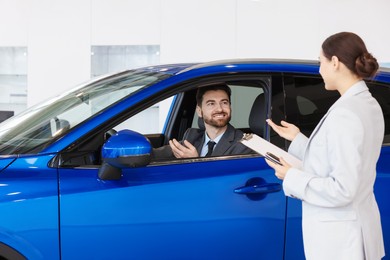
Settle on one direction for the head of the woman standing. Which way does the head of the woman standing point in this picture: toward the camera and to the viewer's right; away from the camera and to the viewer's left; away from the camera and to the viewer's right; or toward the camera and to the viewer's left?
away from the camera and to the viewer's left

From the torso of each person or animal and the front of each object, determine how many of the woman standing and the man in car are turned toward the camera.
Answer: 1

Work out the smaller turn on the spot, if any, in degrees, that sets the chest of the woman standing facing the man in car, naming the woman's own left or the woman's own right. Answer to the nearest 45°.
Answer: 0° — they already face them

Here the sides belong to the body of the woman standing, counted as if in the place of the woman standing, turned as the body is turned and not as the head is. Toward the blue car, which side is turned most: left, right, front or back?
front

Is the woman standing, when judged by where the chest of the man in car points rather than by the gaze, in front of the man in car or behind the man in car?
in front

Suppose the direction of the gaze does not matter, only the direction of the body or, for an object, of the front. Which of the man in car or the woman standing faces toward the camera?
the man in car

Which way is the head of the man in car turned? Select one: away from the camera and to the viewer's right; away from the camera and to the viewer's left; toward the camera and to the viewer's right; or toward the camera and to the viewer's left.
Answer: toward the camera and to the viewer's right

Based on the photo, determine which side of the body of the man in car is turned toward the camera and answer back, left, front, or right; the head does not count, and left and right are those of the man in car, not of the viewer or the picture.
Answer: front

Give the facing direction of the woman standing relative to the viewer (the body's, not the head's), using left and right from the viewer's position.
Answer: facing away from the viewer and to the left of the viewer
